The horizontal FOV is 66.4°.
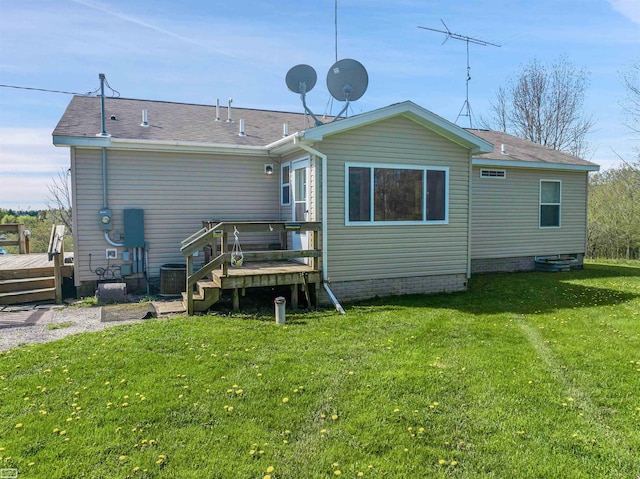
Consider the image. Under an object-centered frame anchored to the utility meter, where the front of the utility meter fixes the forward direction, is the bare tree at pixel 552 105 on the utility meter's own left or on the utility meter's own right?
on the utility meter's own left

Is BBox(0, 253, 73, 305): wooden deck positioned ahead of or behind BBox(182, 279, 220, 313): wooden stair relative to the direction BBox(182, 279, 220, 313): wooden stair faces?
ahead

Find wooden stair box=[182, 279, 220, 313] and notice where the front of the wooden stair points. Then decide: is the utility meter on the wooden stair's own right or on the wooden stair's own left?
on the wooden stair's own right

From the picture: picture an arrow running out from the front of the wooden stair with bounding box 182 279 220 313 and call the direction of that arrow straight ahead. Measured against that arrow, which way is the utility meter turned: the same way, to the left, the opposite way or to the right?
to the left

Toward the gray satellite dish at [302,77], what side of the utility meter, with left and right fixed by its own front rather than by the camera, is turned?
left

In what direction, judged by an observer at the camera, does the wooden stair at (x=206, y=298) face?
facing to the left of the viewer

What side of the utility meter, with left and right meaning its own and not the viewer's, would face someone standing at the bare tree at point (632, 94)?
left

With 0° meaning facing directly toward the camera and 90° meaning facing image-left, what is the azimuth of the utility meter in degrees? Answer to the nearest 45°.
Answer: approximately 0°

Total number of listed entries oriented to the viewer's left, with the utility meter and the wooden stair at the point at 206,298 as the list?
1
